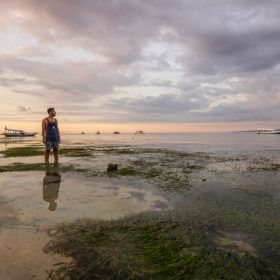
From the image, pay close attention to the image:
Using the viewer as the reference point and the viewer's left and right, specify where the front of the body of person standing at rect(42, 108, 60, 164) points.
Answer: facing the viewer and to the right of the viewer
